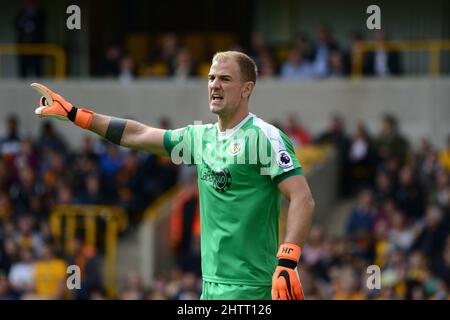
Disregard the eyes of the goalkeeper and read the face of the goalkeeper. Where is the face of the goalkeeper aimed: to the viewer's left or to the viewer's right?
to the viewer's left

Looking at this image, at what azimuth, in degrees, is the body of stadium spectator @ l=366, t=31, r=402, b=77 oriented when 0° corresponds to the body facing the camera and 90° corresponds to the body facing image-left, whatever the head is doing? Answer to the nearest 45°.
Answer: approximately 0°

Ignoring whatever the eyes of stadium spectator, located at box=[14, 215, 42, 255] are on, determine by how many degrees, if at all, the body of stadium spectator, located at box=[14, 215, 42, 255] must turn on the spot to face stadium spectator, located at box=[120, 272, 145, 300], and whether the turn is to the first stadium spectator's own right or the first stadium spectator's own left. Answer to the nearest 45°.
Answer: approximately 45° to the first stadium spectator's own left

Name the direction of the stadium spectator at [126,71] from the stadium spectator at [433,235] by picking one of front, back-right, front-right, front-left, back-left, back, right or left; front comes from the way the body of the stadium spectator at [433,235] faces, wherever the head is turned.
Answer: right

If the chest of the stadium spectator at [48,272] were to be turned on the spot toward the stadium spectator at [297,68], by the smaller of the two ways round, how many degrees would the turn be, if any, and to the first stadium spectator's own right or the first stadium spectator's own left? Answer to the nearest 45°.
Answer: approximately 135° to the first stadium spectator's own left

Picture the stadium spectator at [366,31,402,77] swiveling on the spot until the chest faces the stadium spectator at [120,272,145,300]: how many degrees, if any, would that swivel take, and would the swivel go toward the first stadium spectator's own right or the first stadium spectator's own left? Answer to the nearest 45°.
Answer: approximately 45° to the first stadium spectator's own right

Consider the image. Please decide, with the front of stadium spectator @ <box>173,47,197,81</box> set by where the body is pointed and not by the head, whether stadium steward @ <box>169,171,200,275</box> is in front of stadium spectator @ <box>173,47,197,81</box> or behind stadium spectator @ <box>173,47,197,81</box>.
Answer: in front

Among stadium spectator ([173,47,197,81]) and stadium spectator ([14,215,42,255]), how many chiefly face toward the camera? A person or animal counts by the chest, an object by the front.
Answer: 2

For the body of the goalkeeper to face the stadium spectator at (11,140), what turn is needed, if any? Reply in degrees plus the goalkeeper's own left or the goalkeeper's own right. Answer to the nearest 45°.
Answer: approximately 135° to the goalkeeper's own right
